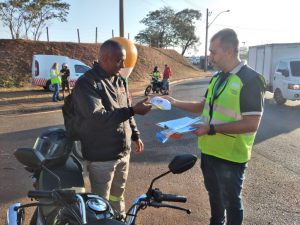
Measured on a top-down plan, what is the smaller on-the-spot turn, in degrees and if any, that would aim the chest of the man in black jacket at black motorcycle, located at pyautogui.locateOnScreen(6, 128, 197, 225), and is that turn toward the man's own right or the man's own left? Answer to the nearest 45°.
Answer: approximately 45° to the man's own right

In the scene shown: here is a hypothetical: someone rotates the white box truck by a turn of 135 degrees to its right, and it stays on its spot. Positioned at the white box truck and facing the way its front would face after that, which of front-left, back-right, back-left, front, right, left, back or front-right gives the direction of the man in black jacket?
left

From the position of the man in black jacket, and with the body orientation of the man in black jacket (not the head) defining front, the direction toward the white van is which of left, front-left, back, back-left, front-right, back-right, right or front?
back-left

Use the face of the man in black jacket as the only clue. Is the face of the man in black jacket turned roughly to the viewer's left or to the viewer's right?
to the viewer's right

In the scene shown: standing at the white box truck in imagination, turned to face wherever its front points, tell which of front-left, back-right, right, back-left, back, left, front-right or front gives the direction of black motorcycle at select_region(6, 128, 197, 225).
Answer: front-right

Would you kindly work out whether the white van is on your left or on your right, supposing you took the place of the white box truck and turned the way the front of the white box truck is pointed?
on your right
